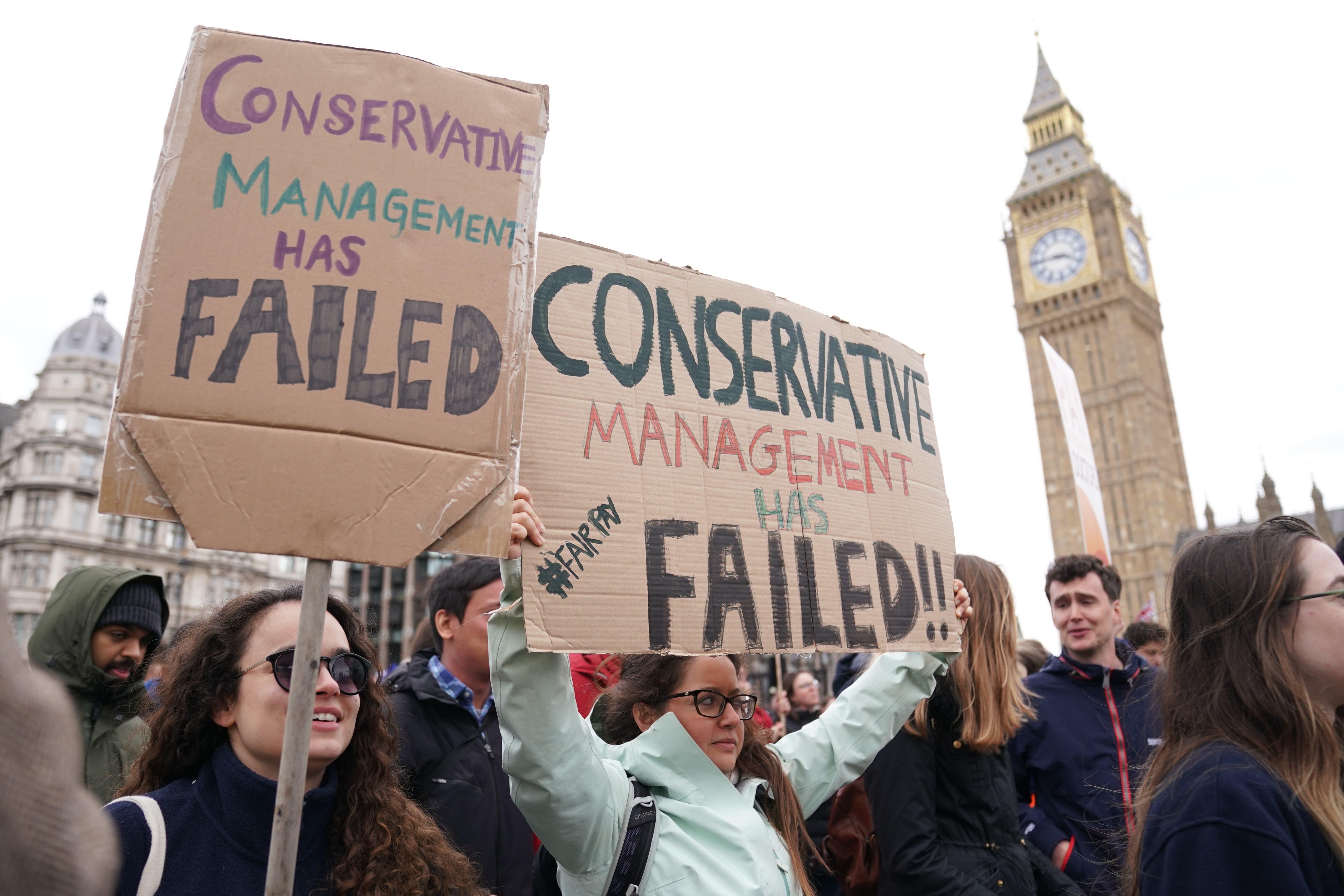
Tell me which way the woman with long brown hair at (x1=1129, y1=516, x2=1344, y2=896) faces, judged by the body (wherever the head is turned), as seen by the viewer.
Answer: to the viewer's right

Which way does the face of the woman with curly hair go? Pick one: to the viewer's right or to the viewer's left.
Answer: to the viewer's right

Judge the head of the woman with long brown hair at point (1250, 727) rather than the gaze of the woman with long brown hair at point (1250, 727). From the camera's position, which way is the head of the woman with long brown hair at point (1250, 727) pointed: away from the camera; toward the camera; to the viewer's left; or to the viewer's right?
to the viewer's right

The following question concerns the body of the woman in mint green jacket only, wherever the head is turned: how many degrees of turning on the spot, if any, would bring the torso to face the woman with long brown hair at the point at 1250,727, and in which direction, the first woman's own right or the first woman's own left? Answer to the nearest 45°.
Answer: approximately 45° to the first woman's own left

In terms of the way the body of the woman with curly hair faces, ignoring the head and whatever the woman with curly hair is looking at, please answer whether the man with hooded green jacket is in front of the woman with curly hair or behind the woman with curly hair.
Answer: behind

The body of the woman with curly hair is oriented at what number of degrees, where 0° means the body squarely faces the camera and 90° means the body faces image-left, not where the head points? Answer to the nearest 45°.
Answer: approximately 315°

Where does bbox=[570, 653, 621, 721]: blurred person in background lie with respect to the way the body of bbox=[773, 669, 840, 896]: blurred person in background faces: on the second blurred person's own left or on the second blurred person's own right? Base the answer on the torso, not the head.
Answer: on the second blurred person's own right

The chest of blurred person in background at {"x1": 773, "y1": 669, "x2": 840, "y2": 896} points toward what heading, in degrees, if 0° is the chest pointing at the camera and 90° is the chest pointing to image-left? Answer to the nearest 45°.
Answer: approximately 315°

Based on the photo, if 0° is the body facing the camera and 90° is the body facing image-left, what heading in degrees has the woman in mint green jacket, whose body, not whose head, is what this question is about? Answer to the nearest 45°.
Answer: approximately 315°

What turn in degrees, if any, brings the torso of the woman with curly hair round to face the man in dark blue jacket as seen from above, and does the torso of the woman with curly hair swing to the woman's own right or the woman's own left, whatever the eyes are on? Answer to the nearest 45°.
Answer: approximately 45° to the woman's own left
